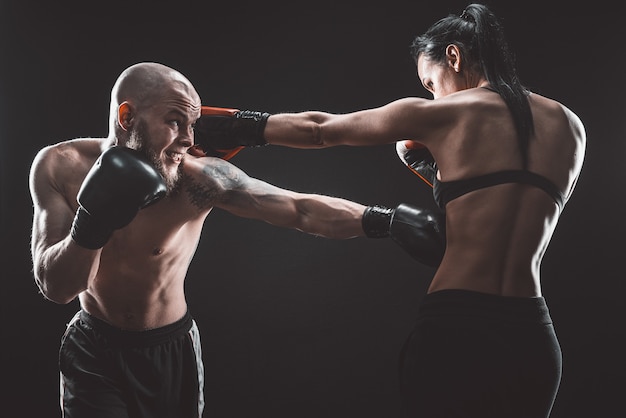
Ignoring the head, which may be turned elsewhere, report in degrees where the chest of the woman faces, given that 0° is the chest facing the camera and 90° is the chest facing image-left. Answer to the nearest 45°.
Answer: approximately 135°

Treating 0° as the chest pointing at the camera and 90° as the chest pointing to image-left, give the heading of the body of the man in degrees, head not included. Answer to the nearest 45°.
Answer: approximately 315°

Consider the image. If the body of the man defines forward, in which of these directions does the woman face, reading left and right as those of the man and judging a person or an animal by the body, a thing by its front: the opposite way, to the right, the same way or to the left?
the opposite way
